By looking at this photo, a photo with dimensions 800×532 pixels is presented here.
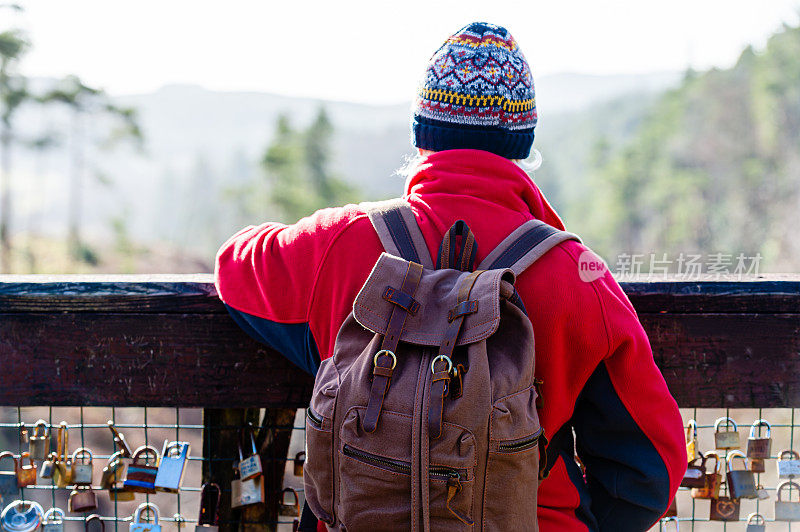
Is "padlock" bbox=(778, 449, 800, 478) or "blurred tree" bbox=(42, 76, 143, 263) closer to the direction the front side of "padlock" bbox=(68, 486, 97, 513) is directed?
the padlock

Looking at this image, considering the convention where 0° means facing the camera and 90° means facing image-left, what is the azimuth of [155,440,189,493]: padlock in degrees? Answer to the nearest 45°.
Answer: approximately 0°

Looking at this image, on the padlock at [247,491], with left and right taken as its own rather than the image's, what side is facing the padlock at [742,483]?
left

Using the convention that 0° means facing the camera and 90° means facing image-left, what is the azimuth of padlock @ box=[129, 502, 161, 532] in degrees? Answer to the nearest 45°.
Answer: approximately 0°
